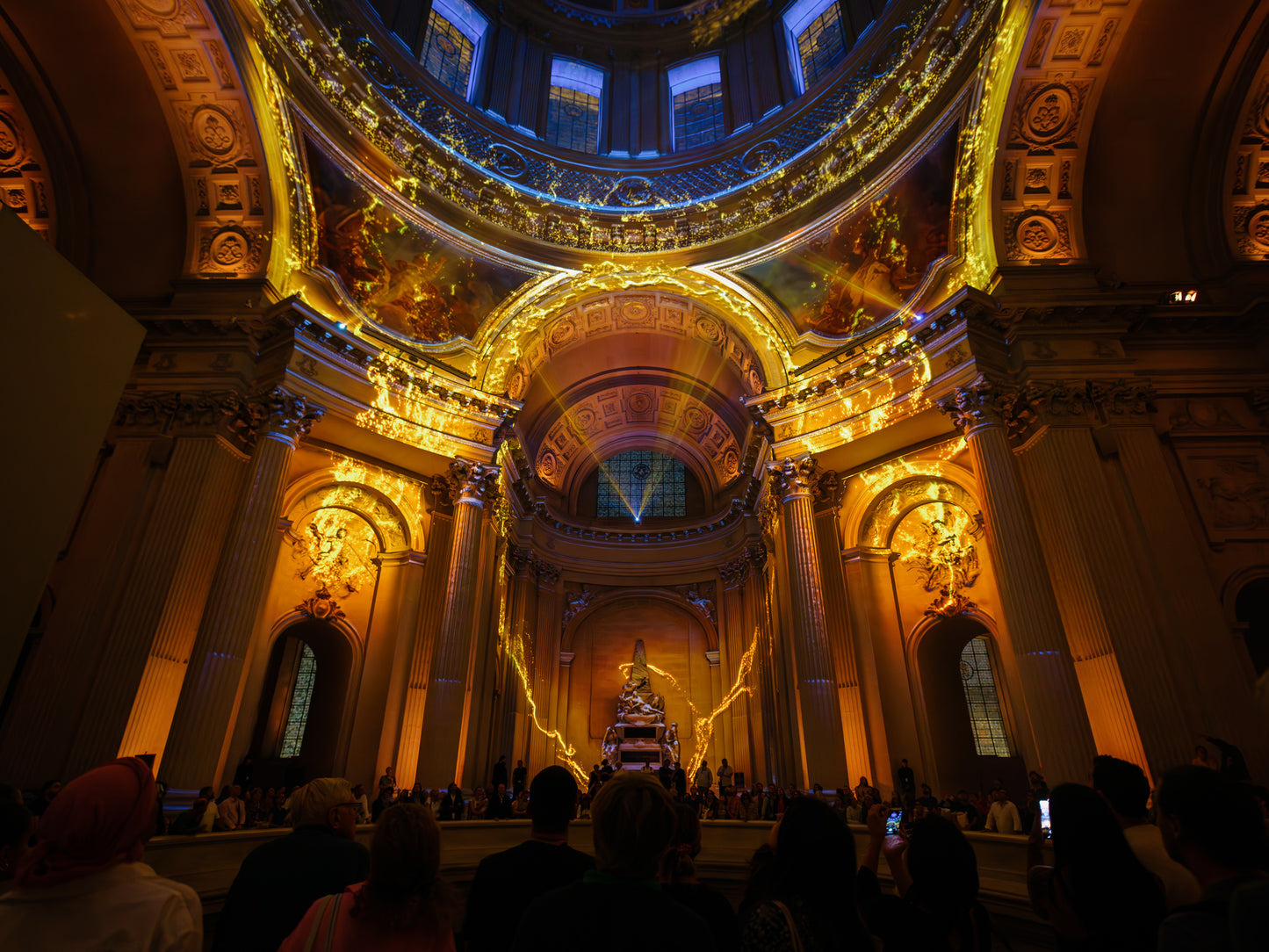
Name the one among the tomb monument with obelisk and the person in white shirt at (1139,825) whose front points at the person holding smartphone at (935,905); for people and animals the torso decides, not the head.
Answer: the tomb monument with obelisk

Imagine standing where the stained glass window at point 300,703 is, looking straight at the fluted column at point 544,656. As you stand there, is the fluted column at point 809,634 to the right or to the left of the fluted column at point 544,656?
right

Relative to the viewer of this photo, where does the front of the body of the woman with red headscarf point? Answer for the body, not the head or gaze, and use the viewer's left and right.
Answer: facing away from the viewer and to the right of the viewer

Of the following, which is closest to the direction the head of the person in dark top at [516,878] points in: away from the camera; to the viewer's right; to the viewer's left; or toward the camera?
away from the camera

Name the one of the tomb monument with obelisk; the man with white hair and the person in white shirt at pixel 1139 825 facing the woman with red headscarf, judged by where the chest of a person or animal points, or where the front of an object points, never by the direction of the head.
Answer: the tomb monument with obelisk

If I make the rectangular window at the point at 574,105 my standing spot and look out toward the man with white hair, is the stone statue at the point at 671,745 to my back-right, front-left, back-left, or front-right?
back-left

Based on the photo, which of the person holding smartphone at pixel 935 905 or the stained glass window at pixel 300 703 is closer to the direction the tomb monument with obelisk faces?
the person holding smartphone

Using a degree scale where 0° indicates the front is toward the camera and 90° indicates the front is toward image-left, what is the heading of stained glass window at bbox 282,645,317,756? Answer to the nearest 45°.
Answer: approximately 315°

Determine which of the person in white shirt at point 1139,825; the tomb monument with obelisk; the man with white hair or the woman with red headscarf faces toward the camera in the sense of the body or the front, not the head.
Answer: the tomb monument with obelisk

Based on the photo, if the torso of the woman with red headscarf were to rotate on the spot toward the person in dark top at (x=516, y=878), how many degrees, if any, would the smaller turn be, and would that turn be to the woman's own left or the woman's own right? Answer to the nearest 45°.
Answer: approximately 45° to the woman's own right

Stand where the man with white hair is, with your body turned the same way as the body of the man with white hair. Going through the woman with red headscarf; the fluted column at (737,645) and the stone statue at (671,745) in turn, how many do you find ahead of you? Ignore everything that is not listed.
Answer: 2
